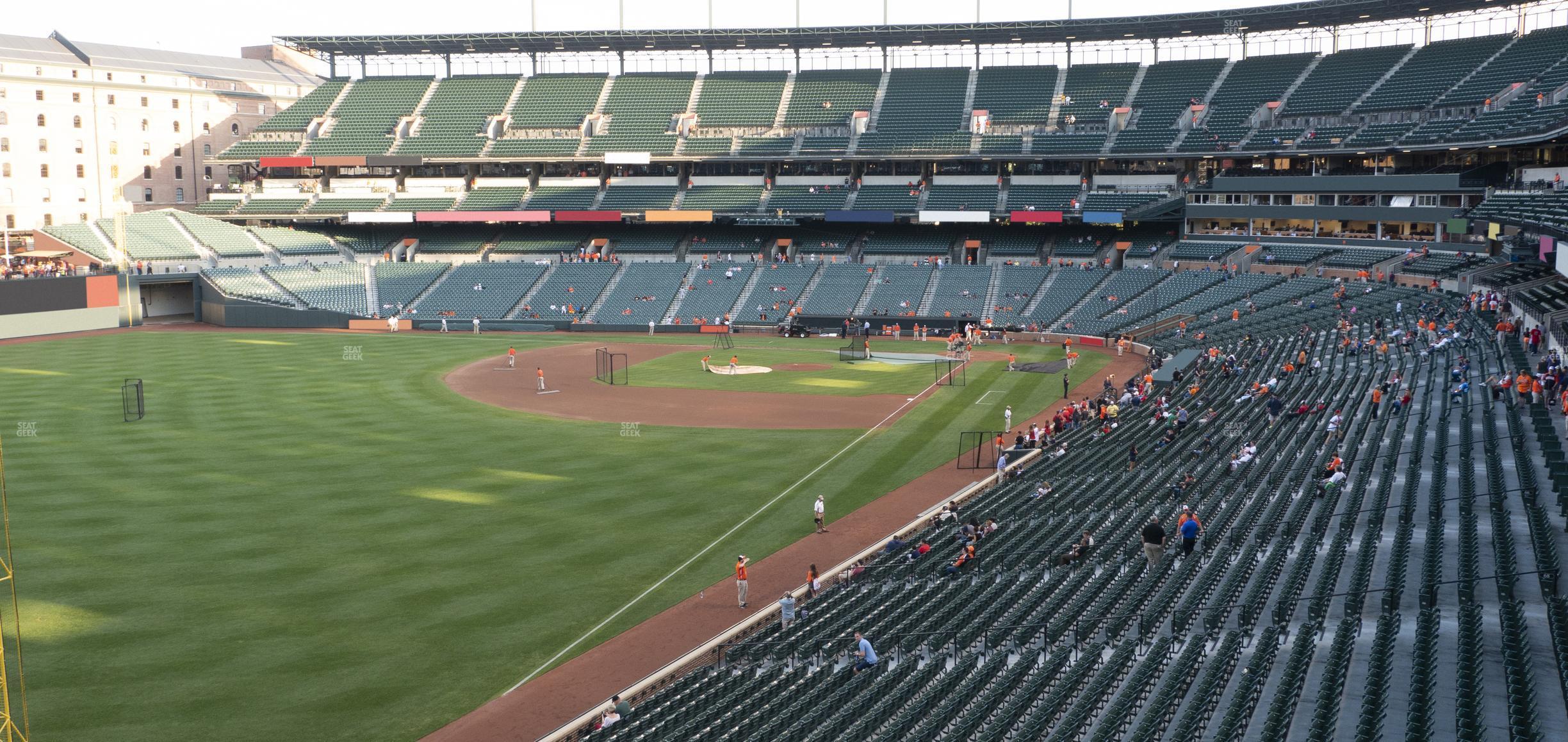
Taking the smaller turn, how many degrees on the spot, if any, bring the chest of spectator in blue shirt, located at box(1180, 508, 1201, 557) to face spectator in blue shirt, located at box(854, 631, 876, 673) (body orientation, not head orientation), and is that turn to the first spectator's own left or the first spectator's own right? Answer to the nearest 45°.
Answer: approximately 135° to the first spectator's own left

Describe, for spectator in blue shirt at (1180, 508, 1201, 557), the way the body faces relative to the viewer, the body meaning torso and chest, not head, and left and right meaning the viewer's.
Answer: facing away from the viewer
